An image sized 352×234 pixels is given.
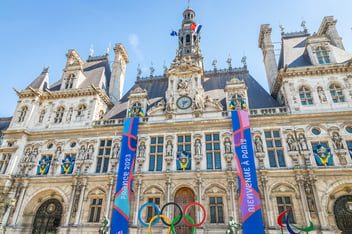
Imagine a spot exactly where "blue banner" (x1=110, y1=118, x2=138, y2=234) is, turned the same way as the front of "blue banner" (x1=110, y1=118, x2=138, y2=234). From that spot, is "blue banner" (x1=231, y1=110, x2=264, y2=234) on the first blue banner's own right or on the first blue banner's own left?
on the first blue banner's own left

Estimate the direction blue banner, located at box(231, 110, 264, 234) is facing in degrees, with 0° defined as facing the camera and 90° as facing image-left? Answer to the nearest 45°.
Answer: approximately 0°

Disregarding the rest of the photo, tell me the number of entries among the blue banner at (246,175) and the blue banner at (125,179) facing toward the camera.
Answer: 2

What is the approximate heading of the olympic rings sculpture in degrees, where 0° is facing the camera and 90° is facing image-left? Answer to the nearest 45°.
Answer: approximately 0°

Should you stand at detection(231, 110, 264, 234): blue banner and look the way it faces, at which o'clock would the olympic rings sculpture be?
The olympic rings sculpture is roughly at 3 o'clock from the blue banner.
